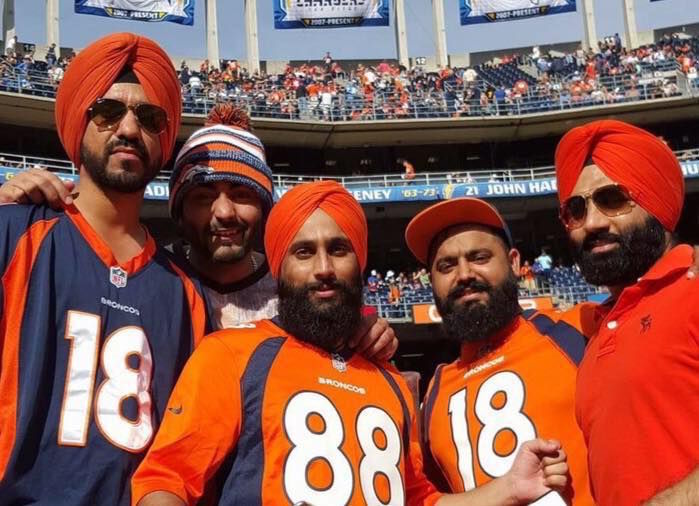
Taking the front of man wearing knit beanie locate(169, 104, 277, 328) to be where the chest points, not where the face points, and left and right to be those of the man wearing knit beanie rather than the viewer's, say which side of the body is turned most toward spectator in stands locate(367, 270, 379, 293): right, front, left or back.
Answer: back

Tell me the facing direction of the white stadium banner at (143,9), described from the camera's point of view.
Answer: facing the viewer

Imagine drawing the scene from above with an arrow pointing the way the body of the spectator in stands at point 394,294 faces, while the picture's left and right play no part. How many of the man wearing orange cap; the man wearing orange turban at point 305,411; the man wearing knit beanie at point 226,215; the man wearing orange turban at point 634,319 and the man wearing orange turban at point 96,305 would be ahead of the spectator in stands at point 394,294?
5

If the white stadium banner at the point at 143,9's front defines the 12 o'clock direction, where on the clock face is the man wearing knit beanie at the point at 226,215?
The man wearing knit beanie is roughly at 12 o'clock from the white stadium banner.

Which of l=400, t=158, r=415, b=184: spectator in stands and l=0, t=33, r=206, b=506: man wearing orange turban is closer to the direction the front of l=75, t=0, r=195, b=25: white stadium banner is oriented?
the man wearing orange turban

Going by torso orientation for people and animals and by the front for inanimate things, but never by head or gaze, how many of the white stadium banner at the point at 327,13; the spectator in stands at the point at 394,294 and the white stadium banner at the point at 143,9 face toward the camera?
3

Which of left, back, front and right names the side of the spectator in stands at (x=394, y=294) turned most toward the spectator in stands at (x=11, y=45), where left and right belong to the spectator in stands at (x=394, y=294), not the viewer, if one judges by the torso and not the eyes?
right

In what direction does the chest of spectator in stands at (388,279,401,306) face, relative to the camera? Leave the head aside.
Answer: toward the camera

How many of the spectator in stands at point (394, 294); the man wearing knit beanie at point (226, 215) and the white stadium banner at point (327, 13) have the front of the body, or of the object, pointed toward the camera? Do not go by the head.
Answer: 3

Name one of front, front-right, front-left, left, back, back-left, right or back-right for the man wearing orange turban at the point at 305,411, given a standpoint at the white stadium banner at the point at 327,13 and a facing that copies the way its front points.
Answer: front

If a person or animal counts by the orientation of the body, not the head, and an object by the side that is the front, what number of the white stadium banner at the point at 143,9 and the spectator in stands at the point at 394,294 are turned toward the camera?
2

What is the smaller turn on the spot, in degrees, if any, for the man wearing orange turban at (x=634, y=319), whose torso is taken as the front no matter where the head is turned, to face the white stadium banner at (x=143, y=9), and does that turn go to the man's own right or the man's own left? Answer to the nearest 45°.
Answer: approximately 90° to the man's own right

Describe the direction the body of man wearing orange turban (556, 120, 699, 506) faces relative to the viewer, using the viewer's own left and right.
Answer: facing the viewer and to the left of the viewer
